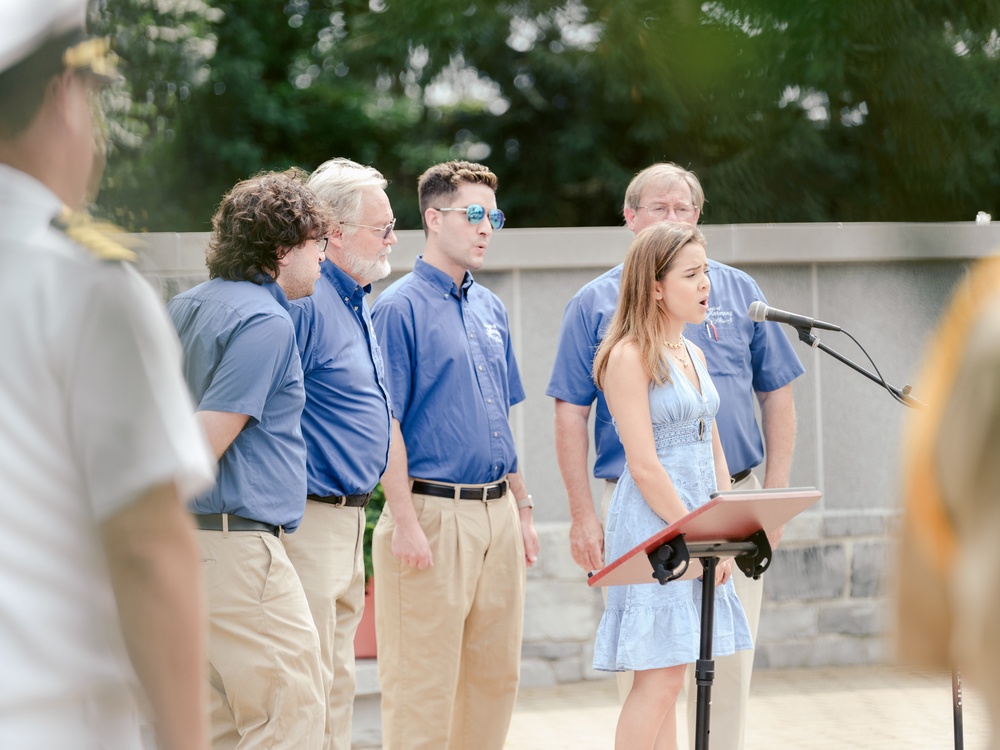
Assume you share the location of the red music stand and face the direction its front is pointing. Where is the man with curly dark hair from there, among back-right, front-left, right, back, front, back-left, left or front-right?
front-left

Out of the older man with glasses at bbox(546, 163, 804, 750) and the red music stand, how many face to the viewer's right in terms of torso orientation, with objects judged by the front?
0

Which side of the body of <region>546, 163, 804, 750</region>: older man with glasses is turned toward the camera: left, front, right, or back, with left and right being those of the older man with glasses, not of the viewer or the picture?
front

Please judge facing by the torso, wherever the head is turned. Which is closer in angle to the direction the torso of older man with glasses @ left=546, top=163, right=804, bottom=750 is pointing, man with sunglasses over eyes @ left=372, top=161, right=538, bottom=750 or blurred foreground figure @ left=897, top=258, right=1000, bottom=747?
the blurred foreground figure

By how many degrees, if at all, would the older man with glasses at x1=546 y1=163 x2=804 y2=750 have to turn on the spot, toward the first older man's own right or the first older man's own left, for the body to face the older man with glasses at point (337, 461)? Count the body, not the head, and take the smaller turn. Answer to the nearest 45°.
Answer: approximately 45° to the first older man's own right

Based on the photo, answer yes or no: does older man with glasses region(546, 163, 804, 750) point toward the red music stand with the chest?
yes

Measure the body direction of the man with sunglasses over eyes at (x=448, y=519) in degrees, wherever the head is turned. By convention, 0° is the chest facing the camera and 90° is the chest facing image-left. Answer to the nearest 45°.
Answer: approximately 315°

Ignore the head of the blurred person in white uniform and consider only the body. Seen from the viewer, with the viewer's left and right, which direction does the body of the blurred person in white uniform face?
facing away from the viewer and to the right of the viewer

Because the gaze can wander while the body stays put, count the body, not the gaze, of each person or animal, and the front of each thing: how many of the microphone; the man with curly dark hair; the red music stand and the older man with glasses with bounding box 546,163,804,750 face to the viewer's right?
1

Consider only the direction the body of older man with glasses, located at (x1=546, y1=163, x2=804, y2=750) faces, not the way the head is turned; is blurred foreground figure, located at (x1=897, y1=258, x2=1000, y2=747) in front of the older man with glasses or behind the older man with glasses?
in front

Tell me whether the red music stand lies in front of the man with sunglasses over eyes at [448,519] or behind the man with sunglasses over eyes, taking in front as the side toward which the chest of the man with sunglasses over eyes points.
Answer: in front

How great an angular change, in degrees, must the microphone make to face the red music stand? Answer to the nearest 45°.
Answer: approximately 90° to its left

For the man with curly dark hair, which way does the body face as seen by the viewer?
to the viewer's right

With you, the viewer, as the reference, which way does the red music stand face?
facing away from the viewer and to the left of the viewer

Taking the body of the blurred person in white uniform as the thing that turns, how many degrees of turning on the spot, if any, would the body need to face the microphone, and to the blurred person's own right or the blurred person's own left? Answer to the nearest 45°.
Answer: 0° — they already face it
